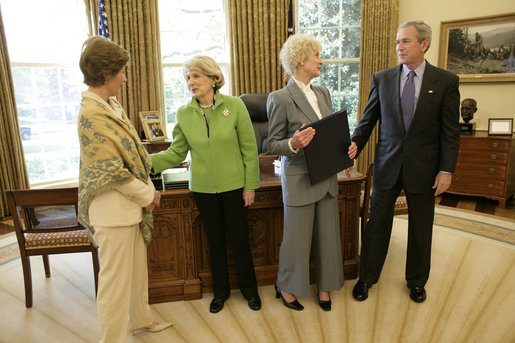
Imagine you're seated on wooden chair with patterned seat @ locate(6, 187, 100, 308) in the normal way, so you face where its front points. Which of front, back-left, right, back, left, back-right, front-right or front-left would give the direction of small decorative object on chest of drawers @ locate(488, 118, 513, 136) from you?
front-right

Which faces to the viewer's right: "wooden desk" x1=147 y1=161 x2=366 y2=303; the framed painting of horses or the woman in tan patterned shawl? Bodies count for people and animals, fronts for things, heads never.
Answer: the woman in tan patterned shawl

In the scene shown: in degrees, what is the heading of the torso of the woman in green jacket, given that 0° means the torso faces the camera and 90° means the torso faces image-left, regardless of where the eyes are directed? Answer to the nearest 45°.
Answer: approximately 45°

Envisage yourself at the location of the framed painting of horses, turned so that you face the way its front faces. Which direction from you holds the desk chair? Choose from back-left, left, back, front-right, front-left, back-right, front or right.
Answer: front

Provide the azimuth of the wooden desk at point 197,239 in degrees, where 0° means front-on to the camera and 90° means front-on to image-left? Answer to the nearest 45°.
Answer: approximately 0°

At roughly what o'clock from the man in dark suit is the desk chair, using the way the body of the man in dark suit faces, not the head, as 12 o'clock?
The desk chair is roughly at 3 o'clock from the man in dark suit.

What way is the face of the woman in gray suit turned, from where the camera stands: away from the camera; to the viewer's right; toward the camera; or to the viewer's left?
to the viewer's right

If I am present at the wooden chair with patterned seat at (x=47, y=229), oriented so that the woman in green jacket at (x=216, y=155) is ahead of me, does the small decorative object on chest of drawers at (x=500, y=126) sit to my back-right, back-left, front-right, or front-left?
front-left

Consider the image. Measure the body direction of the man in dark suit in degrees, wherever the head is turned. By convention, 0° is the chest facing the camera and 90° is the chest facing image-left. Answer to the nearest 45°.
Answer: approximately 45°

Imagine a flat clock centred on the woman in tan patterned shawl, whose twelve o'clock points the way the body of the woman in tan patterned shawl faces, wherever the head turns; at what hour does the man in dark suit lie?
The man in dark suit is roughly at 12 o'clock from the woman in tan patterned shawl.

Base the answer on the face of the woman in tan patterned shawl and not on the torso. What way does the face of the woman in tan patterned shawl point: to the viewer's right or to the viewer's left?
to the viewer's right

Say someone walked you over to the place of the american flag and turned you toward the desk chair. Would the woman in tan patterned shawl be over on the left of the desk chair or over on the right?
right

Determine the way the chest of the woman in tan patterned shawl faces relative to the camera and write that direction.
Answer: to the viewer's right

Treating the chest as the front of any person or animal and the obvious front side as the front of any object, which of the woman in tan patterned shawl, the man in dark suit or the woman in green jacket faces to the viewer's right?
the woman in tan patterned shawl
